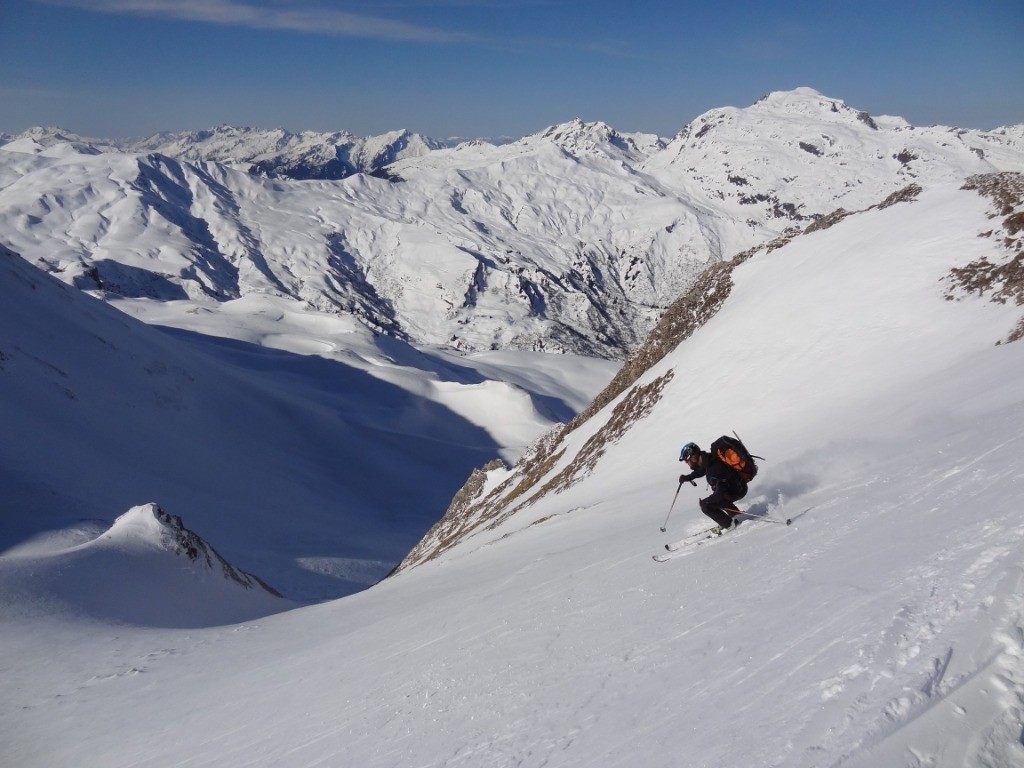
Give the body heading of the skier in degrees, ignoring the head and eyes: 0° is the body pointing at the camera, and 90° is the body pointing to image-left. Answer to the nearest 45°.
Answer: approximately 90°

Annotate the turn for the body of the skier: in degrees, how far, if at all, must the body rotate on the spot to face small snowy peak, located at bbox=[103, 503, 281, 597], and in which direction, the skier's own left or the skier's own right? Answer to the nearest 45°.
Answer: approximately 45° to the skier's own right
